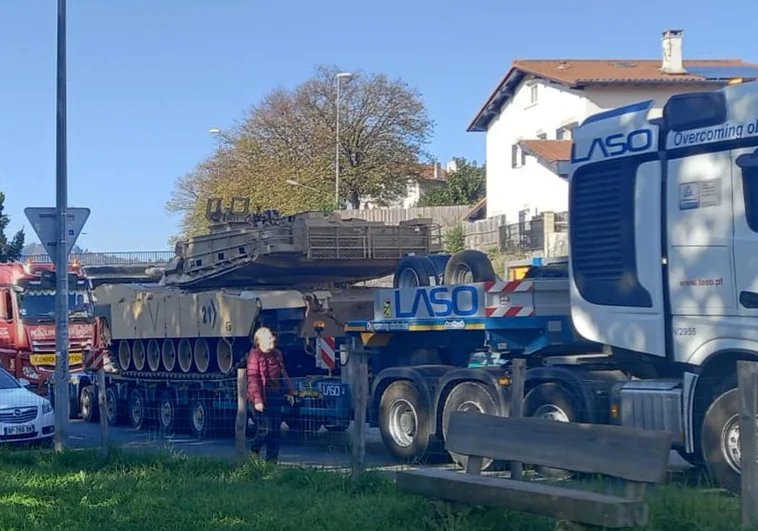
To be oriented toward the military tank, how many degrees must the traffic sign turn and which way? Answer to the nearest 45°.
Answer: approximately 45° to its right

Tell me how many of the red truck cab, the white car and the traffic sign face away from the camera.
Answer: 1

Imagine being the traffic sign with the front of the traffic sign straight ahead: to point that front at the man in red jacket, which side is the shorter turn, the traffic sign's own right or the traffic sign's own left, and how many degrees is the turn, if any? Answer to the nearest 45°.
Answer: approximately 135° to the traffic sign's own right

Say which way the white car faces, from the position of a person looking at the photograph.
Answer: facing the viewer and to the right of the viewer

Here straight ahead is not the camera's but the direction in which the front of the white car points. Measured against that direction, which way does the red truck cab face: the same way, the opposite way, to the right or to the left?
the same way

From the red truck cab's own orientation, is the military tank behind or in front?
in front

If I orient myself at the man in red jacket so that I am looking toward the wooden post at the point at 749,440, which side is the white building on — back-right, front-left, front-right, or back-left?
back-left

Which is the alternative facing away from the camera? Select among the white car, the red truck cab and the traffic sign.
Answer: the traffic sign

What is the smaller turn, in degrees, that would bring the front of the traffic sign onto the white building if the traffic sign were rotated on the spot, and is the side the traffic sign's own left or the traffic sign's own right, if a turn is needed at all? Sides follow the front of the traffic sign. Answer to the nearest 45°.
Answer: approximately 45° to the traffic sign's own right

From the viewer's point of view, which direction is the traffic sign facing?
away from the camera

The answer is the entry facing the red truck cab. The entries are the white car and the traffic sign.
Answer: the traffic sign

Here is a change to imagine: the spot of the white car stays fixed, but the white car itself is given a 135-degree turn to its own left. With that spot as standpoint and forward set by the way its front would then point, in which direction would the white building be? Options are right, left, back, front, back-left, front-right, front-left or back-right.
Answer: front-right

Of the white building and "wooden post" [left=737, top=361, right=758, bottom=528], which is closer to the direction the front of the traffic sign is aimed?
the white building

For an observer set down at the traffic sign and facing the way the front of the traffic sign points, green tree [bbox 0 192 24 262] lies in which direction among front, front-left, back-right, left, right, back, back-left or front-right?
front

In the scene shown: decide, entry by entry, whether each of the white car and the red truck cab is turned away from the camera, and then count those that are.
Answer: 0
